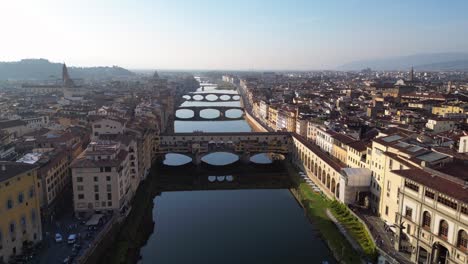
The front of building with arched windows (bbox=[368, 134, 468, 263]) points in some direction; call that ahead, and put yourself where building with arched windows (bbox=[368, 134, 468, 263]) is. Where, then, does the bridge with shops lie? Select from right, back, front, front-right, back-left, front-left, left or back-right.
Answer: right

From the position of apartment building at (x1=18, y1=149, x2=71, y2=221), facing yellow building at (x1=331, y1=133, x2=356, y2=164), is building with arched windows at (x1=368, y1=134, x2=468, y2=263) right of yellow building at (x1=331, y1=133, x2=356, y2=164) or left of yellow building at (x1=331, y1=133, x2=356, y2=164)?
right

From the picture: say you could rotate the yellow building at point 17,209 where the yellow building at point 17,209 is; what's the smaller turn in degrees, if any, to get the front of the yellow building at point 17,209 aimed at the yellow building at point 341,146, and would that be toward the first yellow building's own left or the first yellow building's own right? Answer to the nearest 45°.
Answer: approximately 45° to the first yellow building's own left

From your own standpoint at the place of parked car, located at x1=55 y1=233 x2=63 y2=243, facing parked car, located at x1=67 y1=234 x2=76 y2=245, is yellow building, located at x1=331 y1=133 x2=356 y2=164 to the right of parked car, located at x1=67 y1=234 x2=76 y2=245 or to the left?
left

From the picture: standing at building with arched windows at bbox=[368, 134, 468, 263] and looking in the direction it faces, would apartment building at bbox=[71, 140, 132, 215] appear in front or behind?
in front

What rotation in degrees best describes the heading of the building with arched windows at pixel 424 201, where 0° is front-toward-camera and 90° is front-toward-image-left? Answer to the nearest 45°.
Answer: approximately 45°

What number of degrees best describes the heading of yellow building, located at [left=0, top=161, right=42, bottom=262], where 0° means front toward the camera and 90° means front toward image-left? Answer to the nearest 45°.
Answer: approximately 315°

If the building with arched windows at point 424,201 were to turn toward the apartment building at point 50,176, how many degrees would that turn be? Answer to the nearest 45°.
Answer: approximately 45° to its right
